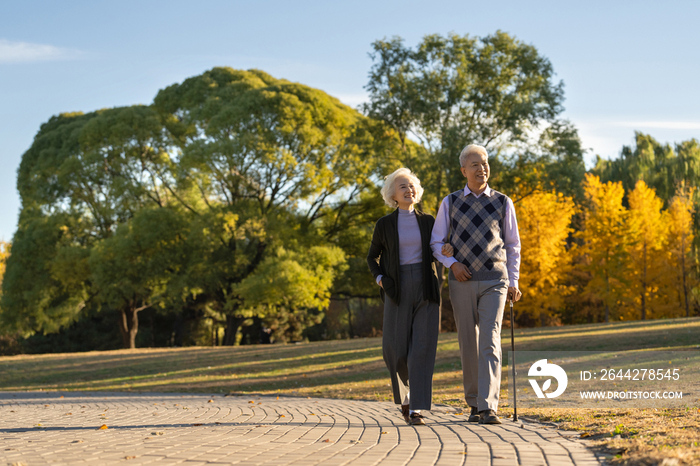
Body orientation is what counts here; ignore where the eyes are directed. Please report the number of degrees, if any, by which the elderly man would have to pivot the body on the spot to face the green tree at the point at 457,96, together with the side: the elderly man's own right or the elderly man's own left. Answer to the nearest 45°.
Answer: approximately 180°

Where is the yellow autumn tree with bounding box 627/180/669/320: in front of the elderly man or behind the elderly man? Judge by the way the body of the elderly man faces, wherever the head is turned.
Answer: behind

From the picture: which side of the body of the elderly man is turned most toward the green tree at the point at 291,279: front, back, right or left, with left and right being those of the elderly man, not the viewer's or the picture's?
back

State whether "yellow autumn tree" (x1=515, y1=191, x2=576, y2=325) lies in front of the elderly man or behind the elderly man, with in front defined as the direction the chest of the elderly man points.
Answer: behind

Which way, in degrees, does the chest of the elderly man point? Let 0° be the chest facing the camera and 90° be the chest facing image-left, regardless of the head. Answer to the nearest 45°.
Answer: approximately 0°
